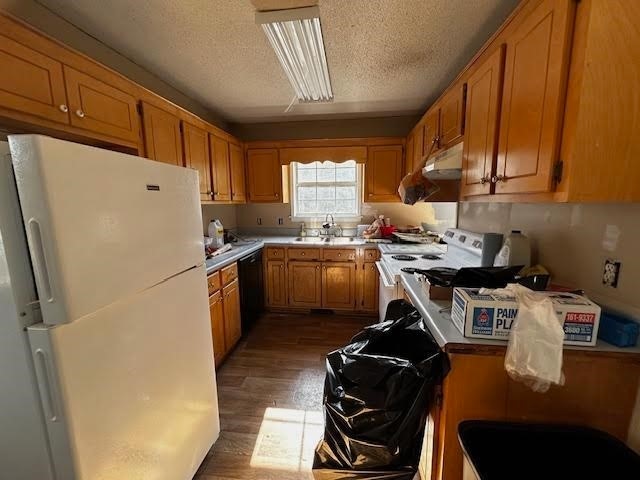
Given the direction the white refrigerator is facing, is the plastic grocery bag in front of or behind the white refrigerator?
in front

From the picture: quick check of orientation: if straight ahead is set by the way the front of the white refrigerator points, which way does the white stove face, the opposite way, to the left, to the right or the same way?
the opposite way

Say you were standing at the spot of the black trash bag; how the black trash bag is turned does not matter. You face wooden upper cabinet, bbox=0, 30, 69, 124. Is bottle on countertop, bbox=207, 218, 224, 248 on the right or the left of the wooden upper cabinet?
right

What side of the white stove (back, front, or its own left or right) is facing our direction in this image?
left

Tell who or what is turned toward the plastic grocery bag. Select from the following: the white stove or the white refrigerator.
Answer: the white refrigerator

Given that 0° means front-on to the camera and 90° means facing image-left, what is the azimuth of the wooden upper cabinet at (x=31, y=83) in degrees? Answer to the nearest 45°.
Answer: approximately 315°

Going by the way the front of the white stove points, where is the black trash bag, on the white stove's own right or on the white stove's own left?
on the white stove's own left

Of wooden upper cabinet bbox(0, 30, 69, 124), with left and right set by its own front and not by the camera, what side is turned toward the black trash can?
front

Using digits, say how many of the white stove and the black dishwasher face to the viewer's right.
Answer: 1

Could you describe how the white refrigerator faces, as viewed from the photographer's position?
facing the viewer and to the right of the viewer

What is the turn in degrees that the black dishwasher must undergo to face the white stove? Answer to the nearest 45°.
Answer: approximately 45° to its right

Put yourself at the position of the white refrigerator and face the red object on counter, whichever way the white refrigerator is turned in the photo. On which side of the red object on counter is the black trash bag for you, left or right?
right

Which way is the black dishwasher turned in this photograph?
to the viewer's right

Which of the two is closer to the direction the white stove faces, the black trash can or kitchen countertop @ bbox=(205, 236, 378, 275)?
the kitchen countertop
